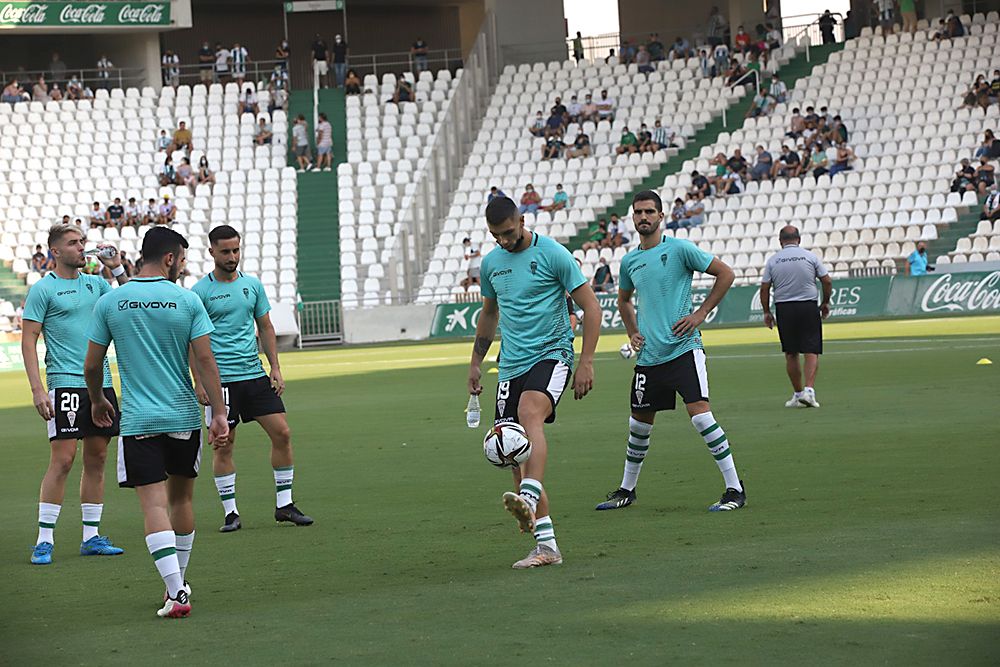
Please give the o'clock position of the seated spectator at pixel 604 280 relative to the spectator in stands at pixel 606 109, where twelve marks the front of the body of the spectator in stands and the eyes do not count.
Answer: The seated spectator is roughly at 12 o'clock from the spectator in stands.

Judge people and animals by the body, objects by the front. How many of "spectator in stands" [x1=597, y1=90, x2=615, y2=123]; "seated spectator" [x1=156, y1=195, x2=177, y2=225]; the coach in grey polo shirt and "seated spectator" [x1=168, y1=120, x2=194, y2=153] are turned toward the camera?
3

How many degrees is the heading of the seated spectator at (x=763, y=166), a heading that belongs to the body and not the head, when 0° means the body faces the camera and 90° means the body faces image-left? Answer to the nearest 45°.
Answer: approximately 45°

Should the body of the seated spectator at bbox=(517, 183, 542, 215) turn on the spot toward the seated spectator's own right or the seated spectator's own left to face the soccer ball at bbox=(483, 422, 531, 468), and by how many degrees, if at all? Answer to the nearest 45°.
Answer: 0° — they already face it

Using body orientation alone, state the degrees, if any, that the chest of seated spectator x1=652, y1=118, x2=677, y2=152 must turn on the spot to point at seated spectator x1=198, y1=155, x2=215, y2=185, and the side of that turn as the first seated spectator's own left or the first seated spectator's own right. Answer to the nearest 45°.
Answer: approximately 45° to the first seated spectator's own right

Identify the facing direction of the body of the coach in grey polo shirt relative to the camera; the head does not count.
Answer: away from the camera

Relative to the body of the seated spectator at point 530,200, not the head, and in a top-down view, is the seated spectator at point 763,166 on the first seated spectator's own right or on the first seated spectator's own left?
on the first seated spectator's own left

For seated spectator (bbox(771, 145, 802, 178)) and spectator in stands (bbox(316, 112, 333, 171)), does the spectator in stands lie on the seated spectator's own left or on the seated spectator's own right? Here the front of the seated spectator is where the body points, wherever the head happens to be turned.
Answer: on the seated spectator's own right

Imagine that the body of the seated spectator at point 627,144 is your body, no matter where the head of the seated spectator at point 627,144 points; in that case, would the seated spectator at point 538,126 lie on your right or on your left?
on your right

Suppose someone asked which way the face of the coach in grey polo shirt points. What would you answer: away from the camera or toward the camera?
away from the camera

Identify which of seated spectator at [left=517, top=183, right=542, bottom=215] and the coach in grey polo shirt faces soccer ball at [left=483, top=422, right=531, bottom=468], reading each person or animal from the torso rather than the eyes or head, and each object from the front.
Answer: the seated spectator

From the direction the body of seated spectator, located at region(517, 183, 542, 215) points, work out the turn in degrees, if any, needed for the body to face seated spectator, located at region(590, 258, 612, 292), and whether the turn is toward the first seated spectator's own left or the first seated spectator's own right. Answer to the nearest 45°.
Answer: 0° — they already face them
